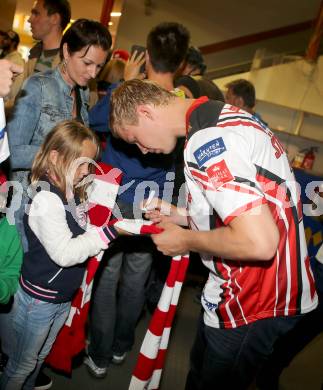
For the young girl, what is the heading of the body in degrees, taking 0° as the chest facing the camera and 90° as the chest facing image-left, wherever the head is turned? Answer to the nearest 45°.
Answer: approximately 270°

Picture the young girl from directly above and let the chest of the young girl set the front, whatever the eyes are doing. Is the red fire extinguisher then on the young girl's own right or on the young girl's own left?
on the young girl's own left
